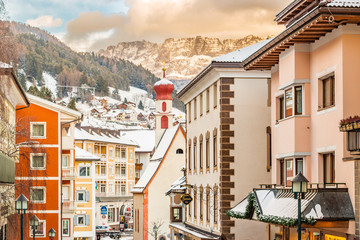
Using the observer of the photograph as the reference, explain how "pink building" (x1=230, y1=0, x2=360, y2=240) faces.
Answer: facing the viewer and to the left of the viewer
